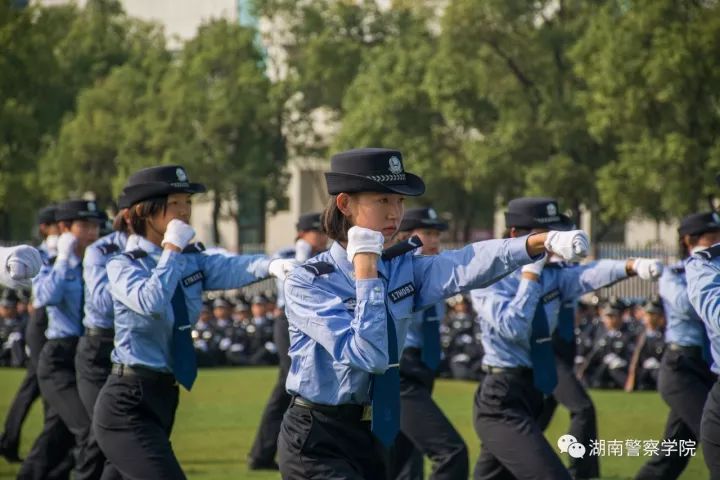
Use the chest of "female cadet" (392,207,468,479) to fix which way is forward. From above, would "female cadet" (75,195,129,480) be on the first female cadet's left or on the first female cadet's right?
on the first female cadet's right

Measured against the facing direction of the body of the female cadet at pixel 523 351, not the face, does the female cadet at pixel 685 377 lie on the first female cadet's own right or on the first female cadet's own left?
on the first female cadet's own left
